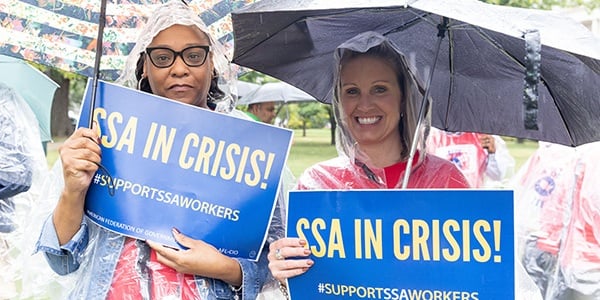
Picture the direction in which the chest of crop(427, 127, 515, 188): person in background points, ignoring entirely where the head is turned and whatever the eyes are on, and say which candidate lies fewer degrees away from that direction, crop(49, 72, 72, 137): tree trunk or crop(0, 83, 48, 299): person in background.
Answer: the person in background

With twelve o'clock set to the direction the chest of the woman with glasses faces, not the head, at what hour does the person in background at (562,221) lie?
The person in background is roughly at 8 o'clock from the woman with glasses.

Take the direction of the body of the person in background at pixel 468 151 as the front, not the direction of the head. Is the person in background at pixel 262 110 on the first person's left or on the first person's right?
on the first person's right

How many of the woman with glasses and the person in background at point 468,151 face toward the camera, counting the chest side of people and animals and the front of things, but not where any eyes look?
2

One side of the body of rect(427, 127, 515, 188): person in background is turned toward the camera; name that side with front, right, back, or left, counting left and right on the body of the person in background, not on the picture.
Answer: front

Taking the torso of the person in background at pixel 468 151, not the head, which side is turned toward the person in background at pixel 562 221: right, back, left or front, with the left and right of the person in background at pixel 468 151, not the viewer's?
front

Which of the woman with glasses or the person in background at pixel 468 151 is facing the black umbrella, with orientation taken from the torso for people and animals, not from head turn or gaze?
the person in background

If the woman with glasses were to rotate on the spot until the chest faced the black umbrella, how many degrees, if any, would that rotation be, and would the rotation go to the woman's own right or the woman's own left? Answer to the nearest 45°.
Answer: approximately 90° to the woman's own left

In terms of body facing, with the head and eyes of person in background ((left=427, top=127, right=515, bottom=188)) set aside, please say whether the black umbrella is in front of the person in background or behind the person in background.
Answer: in front

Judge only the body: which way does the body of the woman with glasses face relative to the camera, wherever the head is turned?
toward the camera

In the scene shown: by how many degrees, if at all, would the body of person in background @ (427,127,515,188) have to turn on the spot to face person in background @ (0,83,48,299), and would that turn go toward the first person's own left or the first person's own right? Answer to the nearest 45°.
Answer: approximately 45° to the first person's own right
